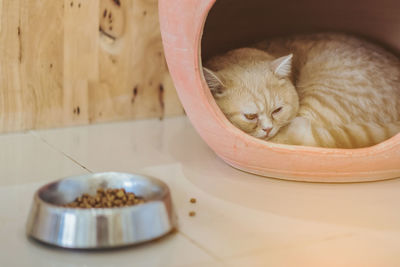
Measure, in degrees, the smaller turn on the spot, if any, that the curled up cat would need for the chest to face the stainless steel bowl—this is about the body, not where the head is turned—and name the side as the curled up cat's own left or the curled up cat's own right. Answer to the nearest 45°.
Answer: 0° — it already faces it

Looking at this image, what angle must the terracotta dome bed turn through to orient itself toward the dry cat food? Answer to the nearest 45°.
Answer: approximately 45° to its right

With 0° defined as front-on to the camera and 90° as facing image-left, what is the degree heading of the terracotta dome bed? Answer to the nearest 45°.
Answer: approximately 0°

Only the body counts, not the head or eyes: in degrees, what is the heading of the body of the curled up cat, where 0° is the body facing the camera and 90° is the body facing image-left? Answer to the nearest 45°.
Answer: approximately 45°

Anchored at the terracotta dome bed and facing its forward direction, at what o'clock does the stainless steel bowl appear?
The stainless steel bowl is roughly at 1 o'clock from the terracotta dome bed.
